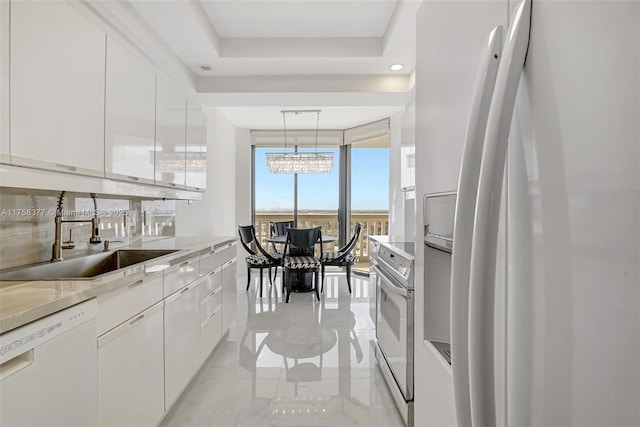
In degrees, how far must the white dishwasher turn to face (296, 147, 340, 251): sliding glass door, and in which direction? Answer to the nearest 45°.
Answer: approximately 90° to its left

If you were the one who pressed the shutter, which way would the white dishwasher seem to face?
facing the viewer and to the right of the viewer

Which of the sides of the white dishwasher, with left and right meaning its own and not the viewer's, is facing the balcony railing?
left

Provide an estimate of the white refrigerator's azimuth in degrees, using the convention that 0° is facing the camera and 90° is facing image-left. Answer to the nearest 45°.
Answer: approximately 45°

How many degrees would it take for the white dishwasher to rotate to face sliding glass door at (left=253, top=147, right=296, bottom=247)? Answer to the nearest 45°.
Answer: approximately 90° to its left

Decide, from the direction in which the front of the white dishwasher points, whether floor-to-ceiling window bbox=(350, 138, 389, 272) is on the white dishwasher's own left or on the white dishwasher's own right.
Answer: on the white dishwasher's own left

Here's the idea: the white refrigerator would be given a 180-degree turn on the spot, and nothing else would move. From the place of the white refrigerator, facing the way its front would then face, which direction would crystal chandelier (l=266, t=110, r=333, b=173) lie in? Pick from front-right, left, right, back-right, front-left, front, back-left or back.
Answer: left

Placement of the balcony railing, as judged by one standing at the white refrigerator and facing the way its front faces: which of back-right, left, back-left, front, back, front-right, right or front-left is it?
right

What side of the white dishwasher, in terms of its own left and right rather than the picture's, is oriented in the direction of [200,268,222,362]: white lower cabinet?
left

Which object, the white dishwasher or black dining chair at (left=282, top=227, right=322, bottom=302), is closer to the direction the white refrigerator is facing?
the white dishwasher

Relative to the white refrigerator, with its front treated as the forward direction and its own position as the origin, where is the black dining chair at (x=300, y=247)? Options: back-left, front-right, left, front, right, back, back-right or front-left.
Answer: right

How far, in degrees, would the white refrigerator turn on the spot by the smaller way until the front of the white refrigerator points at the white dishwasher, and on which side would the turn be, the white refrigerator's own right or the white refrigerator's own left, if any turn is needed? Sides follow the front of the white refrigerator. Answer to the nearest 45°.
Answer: approximately 45° to the white refrigerator's own right

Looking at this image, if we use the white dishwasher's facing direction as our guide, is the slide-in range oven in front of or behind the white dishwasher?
in front

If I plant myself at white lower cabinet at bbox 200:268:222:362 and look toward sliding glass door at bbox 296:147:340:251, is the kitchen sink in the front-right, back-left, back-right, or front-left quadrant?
back-left

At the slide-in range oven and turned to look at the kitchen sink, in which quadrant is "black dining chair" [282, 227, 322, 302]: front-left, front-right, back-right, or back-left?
front-right

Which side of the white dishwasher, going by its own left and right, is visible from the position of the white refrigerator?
front

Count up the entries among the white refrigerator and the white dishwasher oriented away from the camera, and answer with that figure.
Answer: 0

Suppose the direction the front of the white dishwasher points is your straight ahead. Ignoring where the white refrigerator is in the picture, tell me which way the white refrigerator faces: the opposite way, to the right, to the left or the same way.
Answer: the opposite way
